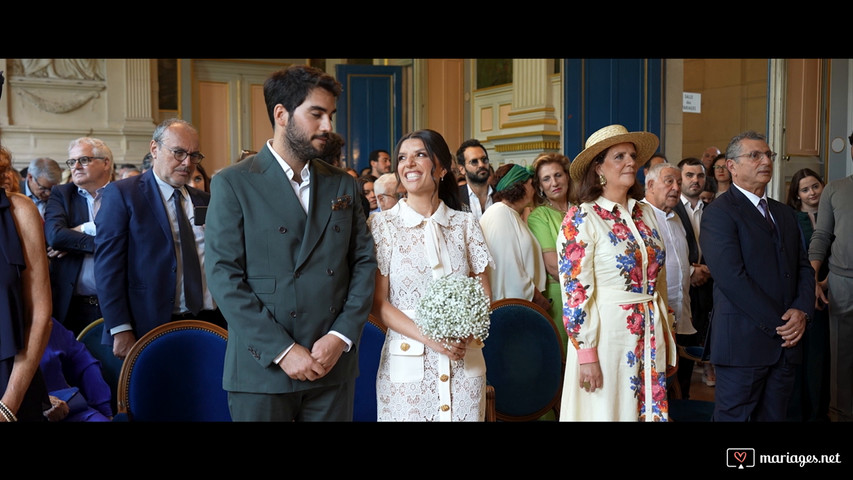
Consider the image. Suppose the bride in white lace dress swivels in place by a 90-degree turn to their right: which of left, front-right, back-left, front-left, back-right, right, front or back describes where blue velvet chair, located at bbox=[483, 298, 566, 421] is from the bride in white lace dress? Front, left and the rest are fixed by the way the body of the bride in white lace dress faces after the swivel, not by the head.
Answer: back-right

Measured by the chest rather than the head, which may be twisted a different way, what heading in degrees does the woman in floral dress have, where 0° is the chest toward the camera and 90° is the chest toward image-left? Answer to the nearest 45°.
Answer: approximately 315°

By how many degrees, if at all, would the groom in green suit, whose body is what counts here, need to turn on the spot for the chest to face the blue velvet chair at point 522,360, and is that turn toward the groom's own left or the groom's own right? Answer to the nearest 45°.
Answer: approximately 90° to the groom's own left

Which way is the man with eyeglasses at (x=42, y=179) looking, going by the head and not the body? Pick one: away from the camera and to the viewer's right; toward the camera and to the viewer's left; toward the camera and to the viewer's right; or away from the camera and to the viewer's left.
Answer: toward the camera and to the viewer's right

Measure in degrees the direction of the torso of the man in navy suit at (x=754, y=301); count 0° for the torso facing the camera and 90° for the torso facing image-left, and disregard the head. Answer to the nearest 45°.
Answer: approximately 315°

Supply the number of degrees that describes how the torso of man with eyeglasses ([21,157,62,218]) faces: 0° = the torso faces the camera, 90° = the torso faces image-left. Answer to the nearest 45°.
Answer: approximately 315°

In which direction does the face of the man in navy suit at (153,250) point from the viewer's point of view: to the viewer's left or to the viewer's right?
to the viewer's right

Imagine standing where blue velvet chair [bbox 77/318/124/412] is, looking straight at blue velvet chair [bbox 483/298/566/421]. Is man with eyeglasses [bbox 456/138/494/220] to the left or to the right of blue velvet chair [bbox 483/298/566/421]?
left

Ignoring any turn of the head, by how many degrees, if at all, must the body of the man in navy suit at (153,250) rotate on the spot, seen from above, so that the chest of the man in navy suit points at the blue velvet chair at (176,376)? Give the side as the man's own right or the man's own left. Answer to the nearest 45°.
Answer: approximately 45° to the man's own right

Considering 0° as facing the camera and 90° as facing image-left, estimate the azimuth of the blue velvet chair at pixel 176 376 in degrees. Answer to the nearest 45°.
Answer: approximately 0°
